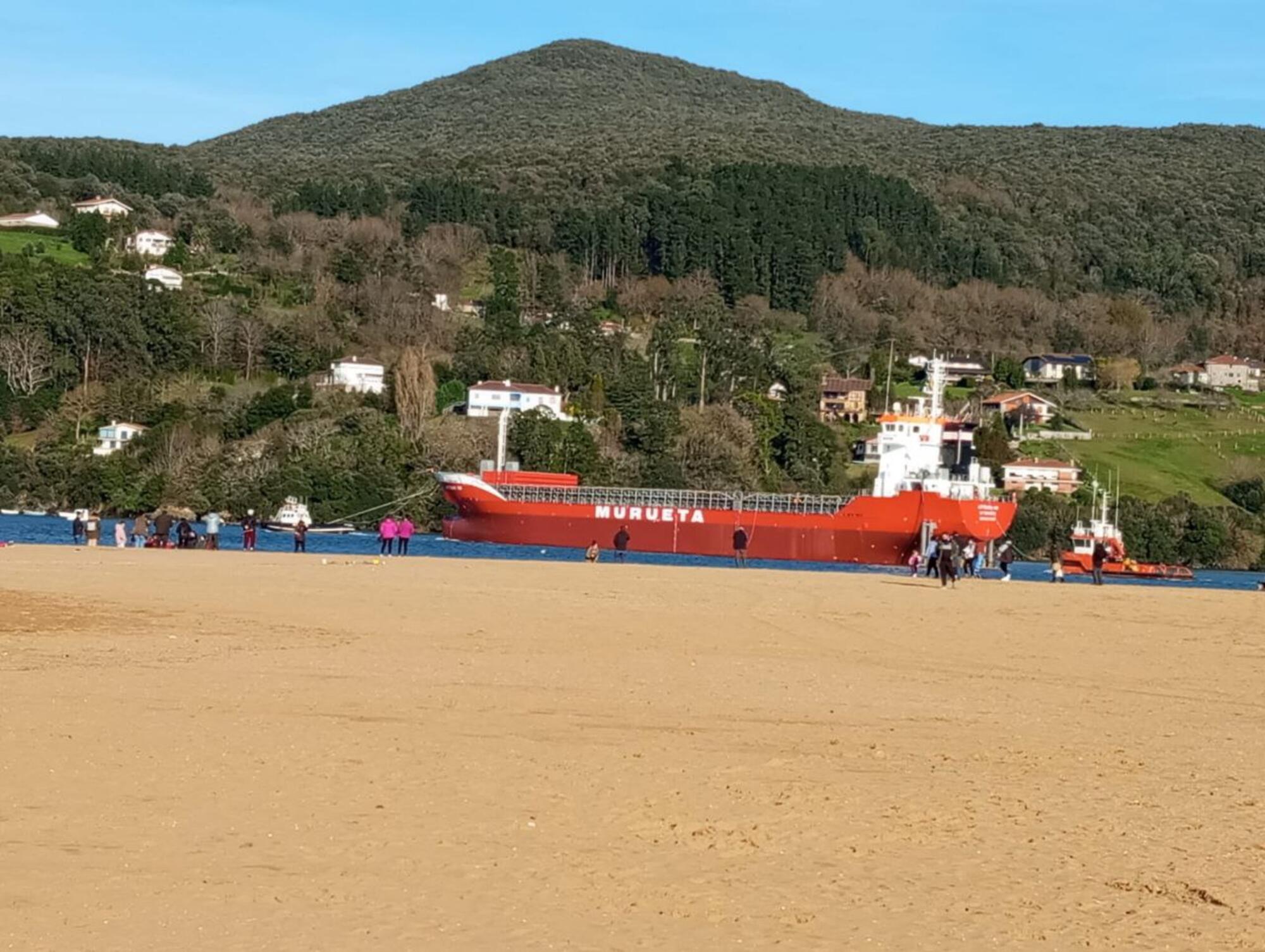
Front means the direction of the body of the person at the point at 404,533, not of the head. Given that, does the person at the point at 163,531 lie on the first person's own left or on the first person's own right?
on the first person's own left

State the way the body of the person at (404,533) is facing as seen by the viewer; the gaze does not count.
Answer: away from the camera

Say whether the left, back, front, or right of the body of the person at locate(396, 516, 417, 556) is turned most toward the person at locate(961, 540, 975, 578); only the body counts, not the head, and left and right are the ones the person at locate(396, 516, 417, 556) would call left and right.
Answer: right

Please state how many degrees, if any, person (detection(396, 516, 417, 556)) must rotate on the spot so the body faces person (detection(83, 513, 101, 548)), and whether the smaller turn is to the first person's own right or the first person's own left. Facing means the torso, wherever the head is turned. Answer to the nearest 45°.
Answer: approximately 90° to the first person's own left
